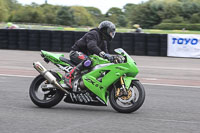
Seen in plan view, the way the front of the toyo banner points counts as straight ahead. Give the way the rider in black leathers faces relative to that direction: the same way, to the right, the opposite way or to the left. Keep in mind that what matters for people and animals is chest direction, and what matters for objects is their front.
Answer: to the left

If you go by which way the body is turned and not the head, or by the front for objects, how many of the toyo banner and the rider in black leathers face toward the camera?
1

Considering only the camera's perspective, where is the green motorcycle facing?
facing to the right of the viewer

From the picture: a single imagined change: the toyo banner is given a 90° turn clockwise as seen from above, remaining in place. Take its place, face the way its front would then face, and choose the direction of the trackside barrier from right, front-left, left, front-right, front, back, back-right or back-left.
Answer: front

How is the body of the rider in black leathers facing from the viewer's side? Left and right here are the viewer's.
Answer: facing to the right of the viewer

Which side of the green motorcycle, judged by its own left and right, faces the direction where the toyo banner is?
left

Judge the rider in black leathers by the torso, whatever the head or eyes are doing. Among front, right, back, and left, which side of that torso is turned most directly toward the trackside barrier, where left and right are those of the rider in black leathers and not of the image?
left

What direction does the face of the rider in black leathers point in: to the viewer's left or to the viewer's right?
to the viewer's right

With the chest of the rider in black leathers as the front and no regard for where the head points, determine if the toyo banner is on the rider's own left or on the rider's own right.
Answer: on the rider's own left

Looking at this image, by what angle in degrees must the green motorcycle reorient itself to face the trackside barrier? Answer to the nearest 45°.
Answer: approximately 90° to its left

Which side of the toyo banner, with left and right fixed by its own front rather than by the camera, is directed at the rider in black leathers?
front

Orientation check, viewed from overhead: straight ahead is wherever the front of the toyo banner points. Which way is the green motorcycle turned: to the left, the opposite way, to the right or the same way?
to the left

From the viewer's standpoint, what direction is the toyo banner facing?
toward the camera

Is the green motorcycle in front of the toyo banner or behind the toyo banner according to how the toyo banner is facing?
in front
